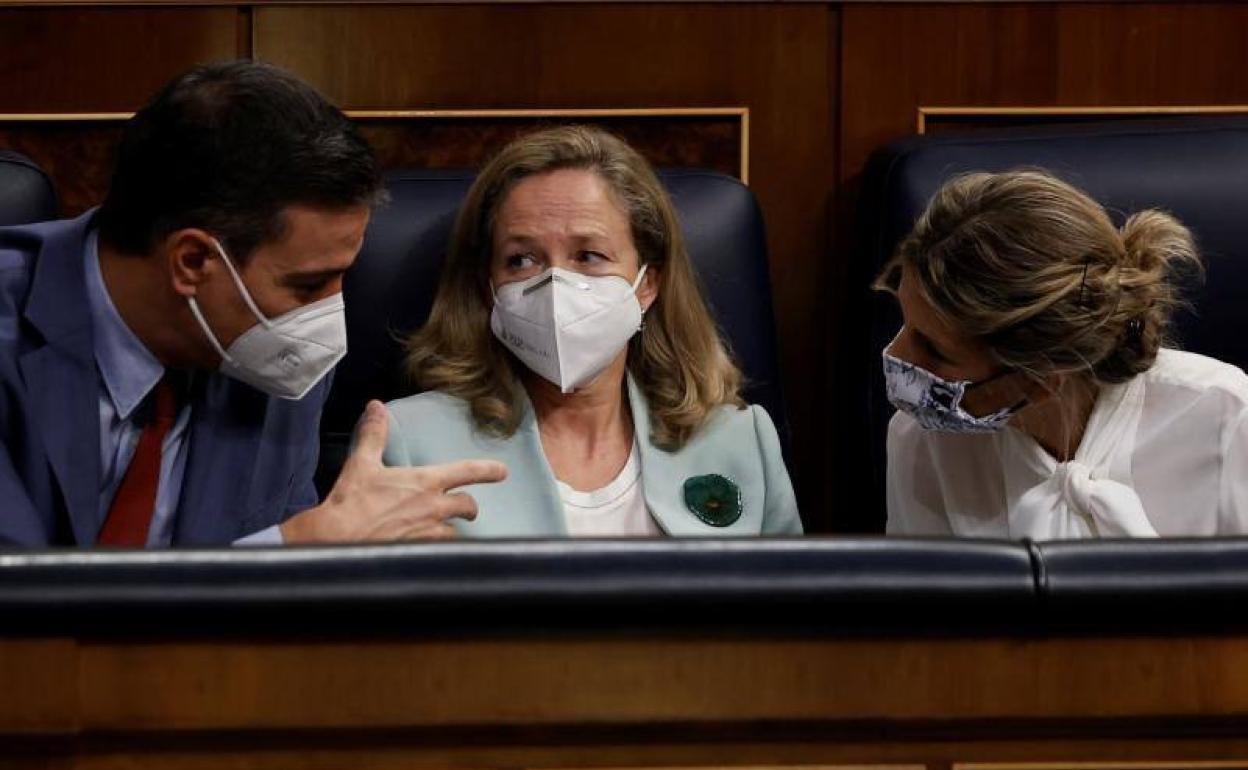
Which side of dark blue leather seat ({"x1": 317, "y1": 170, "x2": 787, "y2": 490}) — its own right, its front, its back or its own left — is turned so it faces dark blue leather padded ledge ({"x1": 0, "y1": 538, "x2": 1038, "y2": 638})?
front

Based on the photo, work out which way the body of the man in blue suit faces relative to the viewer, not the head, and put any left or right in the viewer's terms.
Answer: facing the viewer and to the right of the viewer

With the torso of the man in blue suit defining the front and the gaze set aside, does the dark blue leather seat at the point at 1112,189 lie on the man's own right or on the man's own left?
on the man's own left

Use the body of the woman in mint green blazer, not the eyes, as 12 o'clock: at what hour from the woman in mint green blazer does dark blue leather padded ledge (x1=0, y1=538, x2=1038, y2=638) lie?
The dark blue leather padded ledge is roughly at 12 o'clock from the woman in mint green blazer.

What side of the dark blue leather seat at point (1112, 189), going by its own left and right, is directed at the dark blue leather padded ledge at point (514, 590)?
front

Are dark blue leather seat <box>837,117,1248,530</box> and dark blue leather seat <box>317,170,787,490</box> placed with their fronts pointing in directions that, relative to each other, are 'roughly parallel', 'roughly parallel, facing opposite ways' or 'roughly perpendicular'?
roughly parallel

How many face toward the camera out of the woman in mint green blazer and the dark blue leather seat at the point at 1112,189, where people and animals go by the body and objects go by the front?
2

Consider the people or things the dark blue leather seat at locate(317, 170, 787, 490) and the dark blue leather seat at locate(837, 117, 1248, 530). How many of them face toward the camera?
2

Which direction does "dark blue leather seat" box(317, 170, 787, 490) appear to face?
toward the camera

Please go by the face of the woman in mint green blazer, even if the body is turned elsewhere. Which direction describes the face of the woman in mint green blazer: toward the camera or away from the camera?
toward the camera

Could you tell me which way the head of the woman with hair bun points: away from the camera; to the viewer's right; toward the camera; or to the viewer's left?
to the viewer's left

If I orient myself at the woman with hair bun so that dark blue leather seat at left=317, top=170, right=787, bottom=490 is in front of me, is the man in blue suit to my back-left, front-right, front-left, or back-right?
front-left
